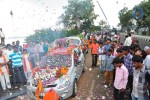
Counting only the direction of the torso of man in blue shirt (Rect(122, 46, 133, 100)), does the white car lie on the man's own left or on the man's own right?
on the man's own right

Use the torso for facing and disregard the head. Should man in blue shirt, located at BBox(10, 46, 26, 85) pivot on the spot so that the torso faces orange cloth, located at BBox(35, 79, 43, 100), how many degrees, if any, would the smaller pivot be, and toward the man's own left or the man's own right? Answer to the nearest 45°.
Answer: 0° — they already face it

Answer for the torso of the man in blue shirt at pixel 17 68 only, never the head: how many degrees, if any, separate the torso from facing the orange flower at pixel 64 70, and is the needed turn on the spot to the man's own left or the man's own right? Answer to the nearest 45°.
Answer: approximately 45° to the man's own left

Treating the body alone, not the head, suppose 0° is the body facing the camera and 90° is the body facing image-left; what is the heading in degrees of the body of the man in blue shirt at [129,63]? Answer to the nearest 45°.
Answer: approximately 45°

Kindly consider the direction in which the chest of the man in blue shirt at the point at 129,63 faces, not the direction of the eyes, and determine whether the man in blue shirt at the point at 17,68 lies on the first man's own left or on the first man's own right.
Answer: on the first man's own right

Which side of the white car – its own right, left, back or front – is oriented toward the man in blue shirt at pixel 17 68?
right
